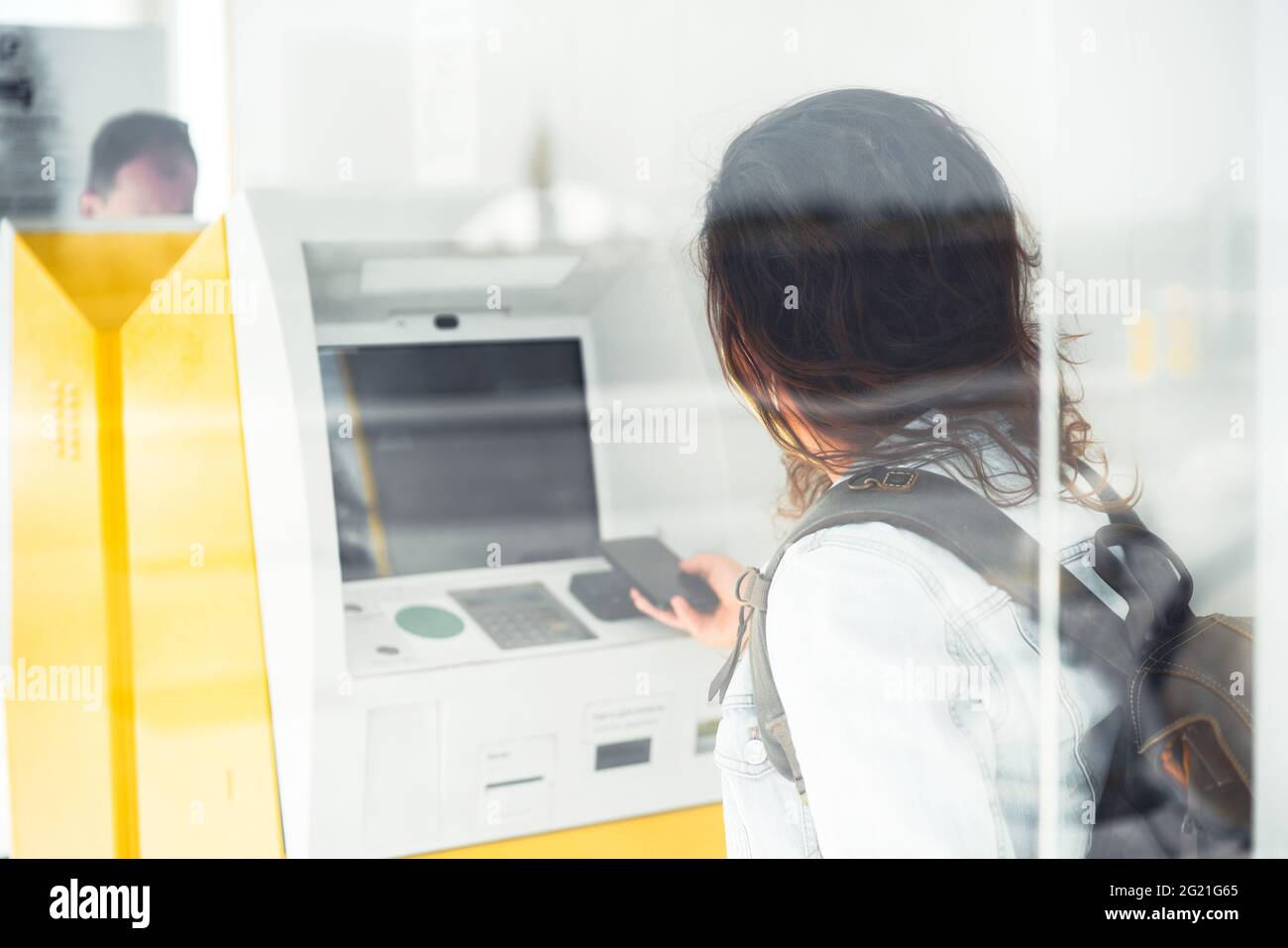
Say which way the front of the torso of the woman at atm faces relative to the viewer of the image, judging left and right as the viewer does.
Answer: facing away from the viewer and to the left of the viewer

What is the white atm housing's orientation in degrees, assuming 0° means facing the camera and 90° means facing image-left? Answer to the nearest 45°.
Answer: approximately 315°

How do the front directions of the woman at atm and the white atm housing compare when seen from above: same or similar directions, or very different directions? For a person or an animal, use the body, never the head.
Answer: very different directions

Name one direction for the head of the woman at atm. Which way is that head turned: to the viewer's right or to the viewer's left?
to the viewer's left
